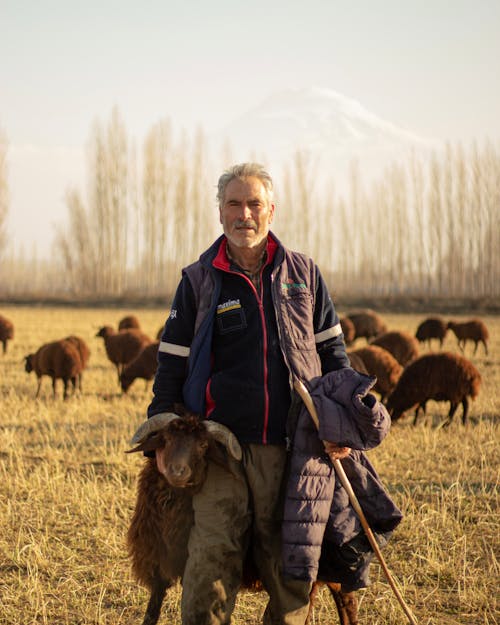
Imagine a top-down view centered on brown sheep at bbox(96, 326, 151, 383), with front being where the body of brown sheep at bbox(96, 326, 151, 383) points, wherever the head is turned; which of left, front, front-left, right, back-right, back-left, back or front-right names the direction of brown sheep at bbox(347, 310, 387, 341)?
back-right

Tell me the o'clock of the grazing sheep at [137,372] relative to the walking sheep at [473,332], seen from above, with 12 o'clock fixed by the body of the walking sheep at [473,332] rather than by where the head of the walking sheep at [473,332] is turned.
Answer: the grazing sheep at [137,372] is roughly at 10 o'clock from the walking sheep at [473,332].

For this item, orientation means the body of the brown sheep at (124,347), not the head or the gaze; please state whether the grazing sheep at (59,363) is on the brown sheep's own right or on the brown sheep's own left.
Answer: on the brown sheep's own left

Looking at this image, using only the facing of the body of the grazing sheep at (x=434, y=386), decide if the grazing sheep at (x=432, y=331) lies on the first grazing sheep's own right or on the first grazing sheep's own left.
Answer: on the first grazing sheep's own right

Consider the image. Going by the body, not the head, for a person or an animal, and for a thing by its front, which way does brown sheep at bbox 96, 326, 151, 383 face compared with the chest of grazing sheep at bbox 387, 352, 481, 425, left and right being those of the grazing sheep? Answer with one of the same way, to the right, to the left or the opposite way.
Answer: the same way

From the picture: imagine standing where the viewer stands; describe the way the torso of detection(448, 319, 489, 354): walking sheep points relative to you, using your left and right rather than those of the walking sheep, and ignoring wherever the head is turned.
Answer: facing to the left of the viewer

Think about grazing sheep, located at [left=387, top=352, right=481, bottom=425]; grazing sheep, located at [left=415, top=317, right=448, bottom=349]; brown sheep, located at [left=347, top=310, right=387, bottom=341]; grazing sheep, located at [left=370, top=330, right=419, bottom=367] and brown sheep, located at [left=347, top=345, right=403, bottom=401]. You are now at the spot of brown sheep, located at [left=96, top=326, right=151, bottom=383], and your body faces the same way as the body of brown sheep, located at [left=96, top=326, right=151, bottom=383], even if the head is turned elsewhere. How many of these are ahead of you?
0

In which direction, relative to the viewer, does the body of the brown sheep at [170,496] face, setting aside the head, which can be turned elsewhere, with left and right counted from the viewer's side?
facing the viewer and to the left of the viewer

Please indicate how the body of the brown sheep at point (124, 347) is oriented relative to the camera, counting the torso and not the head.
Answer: to the viewer's left

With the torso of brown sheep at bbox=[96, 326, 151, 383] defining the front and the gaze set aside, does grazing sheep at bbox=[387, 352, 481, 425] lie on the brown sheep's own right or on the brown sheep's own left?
on the brown sheep's own left

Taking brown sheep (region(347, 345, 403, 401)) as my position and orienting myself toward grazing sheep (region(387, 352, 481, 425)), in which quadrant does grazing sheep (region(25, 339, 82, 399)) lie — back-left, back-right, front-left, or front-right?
back-right

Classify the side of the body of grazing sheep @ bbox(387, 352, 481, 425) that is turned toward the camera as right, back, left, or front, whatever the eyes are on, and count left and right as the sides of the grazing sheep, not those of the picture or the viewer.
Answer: left

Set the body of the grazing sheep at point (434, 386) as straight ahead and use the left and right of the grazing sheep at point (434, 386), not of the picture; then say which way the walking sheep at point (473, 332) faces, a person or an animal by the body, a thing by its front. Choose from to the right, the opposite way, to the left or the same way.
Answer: the same way

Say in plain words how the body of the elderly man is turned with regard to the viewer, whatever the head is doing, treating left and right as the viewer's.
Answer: facing the viewer

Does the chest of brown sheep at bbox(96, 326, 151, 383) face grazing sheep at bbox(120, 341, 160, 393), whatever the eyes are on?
no

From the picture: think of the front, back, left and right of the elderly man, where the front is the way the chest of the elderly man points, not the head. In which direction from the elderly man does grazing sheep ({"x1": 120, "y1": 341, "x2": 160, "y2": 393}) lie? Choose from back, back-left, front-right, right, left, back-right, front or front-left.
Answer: back

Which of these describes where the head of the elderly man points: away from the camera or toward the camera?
toward the camera
